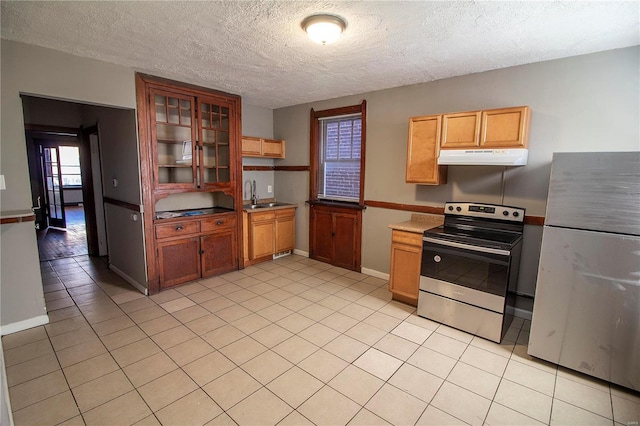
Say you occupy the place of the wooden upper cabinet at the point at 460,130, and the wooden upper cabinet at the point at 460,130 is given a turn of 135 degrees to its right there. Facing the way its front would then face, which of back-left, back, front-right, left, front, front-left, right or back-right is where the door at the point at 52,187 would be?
front-left

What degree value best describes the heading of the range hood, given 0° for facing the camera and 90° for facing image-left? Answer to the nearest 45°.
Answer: approximately 0°

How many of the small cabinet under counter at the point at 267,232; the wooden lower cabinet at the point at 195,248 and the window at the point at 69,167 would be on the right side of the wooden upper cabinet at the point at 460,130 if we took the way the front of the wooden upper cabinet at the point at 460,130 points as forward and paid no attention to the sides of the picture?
3

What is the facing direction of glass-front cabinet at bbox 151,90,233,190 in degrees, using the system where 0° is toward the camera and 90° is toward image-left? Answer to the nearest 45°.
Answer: approximately 315°

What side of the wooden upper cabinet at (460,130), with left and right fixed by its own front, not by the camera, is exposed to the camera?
front

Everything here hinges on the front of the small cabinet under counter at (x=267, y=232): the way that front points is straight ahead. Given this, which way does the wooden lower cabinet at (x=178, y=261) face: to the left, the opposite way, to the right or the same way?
the same way

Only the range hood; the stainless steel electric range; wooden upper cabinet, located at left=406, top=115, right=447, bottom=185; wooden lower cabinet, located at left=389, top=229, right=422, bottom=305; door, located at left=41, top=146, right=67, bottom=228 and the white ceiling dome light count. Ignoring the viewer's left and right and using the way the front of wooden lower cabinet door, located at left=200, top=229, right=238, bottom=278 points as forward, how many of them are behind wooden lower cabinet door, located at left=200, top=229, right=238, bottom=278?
1

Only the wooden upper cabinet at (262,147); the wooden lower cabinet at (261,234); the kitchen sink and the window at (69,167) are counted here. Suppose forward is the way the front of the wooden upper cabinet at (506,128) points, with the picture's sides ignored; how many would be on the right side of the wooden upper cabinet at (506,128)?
4

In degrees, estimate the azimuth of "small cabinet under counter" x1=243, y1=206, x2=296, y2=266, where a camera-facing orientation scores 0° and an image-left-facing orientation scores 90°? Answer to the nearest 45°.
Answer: approximately 315°

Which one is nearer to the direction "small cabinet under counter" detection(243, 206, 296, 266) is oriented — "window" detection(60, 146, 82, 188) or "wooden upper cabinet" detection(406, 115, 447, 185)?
the wooden upper cabinet

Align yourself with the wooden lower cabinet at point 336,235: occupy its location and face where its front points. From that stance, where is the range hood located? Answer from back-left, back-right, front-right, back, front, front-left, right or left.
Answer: left

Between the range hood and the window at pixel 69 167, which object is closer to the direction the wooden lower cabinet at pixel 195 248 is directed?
the range hood

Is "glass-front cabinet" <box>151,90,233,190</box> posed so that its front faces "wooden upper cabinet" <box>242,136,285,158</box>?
no

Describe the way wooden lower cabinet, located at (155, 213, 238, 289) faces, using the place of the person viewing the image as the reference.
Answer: facing the viewer and to the right of the viewer
